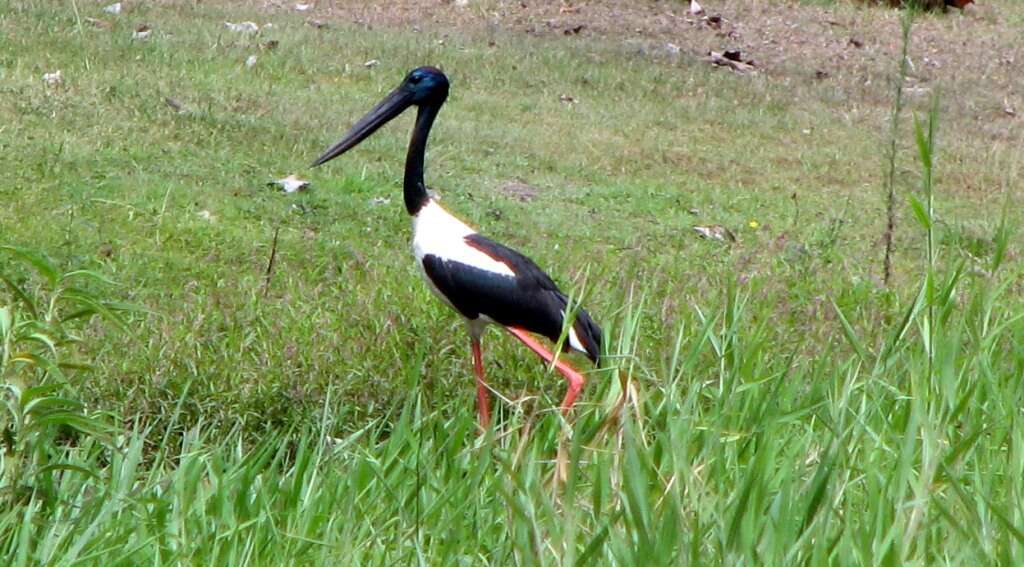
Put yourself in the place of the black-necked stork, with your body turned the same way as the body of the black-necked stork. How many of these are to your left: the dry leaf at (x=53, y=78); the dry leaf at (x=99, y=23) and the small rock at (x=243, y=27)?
0

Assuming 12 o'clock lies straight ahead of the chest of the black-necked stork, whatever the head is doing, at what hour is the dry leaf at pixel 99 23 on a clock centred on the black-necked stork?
The dry leaf is roughly at 2 o'clock from the black-necked stork.

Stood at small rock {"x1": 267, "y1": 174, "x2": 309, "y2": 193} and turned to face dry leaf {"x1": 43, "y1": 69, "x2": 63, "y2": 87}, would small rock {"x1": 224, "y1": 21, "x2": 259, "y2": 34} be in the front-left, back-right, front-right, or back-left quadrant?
front-right

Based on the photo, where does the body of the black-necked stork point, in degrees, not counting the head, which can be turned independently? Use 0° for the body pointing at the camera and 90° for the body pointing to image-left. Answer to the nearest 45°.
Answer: approximately 90°

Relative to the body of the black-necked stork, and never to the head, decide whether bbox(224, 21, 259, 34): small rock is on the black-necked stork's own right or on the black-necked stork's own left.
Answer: on the black-necked stork's own right

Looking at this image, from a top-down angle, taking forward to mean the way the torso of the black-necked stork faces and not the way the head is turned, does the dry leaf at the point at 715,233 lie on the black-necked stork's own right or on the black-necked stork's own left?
on the black-necked stork's own right

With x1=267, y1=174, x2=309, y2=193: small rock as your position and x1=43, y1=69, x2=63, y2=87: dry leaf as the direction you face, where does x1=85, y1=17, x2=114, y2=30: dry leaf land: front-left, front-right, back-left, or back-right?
front-right

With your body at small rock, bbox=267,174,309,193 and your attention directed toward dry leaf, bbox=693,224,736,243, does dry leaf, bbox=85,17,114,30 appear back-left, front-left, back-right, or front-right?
back-left

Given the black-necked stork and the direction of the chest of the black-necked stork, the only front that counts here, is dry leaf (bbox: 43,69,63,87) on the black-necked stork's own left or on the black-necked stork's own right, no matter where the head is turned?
on the black-necked stork's own right
